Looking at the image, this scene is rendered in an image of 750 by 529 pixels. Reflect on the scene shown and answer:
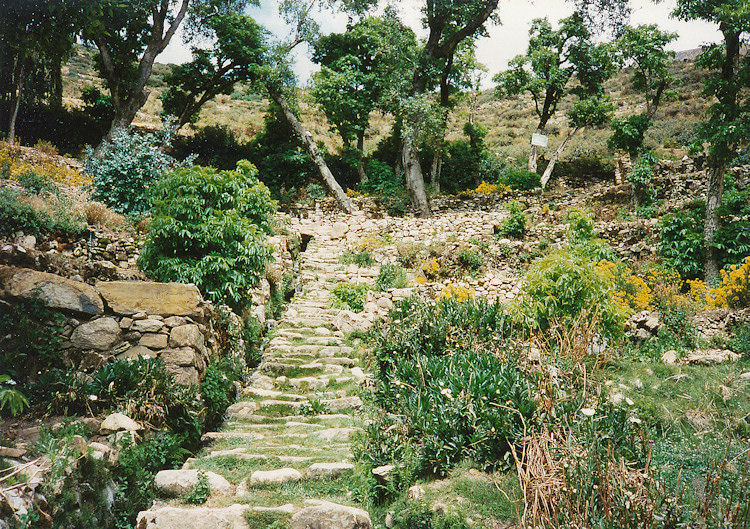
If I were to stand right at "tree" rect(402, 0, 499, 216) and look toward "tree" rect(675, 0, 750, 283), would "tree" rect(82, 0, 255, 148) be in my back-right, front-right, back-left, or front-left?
back-right

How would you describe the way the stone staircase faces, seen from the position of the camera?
facing the viewer

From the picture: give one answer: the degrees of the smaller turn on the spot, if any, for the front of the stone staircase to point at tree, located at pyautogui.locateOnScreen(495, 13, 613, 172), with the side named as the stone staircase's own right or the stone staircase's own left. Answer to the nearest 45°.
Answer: approximately 135° to the stone staircase's own left

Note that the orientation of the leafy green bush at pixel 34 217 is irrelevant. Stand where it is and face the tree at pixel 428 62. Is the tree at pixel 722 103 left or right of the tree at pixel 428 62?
right

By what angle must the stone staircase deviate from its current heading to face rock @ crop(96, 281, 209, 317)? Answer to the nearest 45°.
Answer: approximately 135° to its right

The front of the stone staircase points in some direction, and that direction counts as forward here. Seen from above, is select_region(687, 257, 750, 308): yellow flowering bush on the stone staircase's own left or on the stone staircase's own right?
on the stone staircase's own left

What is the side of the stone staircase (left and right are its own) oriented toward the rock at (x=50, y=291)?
right

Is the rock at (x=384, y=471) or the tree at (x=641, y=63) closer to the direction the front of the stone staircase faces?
the rock
